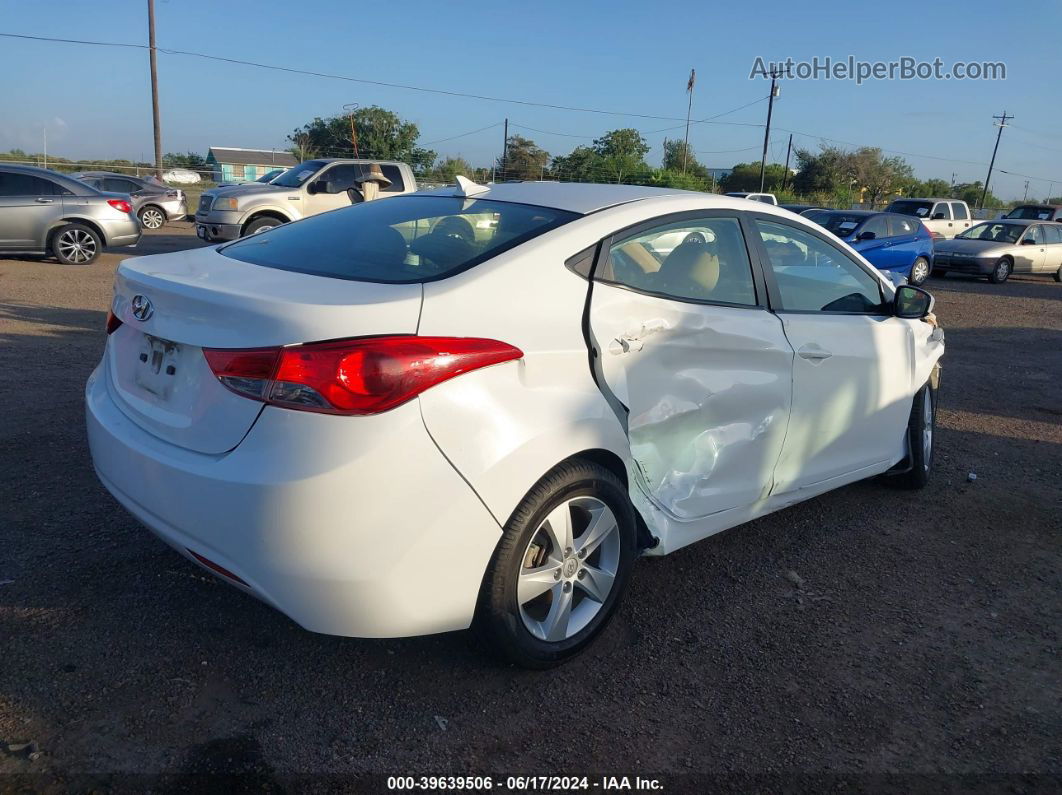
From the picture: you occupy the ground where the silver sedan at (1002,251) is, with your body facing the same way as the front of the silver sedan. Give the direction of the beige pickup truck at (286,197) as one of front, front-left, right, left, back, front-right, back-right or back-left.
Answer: front

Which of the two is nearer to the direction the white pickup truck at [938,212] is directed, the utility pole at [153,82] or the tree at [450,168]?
the utility pole

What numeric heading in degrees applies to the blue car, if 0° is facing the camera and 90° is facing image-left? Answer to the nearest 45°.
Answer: approximately 45°

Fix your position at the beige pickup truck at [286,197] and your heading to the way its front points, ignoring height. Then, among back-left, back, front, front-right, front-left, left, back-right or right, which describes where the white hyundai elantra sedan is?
front-left

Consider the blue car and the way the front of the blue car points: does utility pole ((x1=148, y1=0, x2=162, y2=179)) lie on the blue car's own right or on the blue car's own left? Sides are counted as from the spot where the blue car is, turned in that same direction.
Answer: on the blue car's own right

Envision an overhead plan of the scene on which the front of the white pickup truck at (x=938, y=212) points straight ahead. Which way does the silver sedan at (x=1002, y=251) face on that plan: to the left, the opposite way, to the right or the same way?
the same way

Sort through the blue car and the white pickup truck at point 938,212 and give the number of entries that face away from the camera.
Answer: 0

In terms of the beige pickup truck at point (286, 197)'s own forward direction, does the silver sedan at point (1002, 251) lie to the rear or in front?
to the rear

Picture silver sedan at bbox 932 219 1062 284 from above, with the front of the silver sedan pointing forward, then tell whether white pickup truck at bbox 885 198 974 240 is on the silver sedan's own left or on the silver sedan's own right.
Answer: on the silver sedan's own right

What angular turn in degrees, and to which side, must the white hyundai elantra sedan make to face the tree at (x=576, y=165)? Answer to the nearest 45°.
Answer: approximately 45° to its left

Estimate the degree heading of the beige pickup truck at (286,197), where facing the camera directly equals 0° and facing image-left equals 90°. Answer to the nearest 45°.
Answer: approximately 45°

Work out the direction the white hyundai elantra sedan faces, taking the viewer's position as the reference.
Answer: facing away from the viewer and to the right of the viewer

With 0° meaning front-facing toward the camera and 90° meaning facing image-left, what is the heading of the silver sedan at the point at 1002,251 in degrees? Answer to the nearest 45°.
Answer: approximately 45°

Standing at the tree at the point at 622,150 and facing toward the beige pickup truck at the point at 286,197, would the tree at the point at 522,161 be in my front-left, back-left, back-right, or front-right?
front-right

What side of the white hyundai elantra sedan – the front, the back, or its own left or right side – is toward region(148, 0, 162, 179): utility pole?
left

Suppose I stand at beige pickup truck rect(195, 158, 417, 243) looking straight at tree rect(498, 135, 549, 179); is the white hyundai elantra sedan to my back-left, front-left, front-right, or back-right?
back-right

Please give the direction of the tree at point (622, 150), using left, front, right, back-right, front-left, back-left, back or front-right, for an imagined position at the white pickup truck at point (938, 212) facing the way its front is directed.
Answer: right
